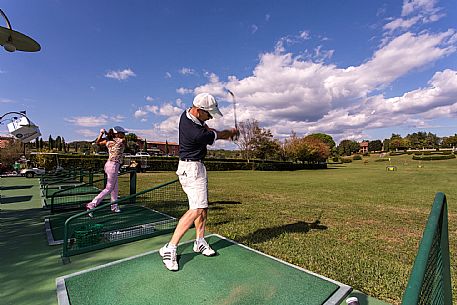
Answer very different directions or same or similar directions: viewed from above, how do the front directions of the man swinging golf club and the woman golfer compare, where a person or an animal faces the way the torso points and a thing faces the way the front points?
same or similar directions

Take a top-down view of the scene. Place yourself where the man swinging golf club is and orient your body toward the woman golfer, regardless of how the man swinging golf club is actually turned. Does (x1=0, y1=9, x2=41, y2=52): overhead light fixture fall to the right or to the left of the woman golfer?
left

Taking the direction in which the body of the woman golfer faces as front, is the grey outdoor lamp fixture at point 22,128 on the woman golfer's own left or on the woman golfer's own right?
on the woman golfer's own left
